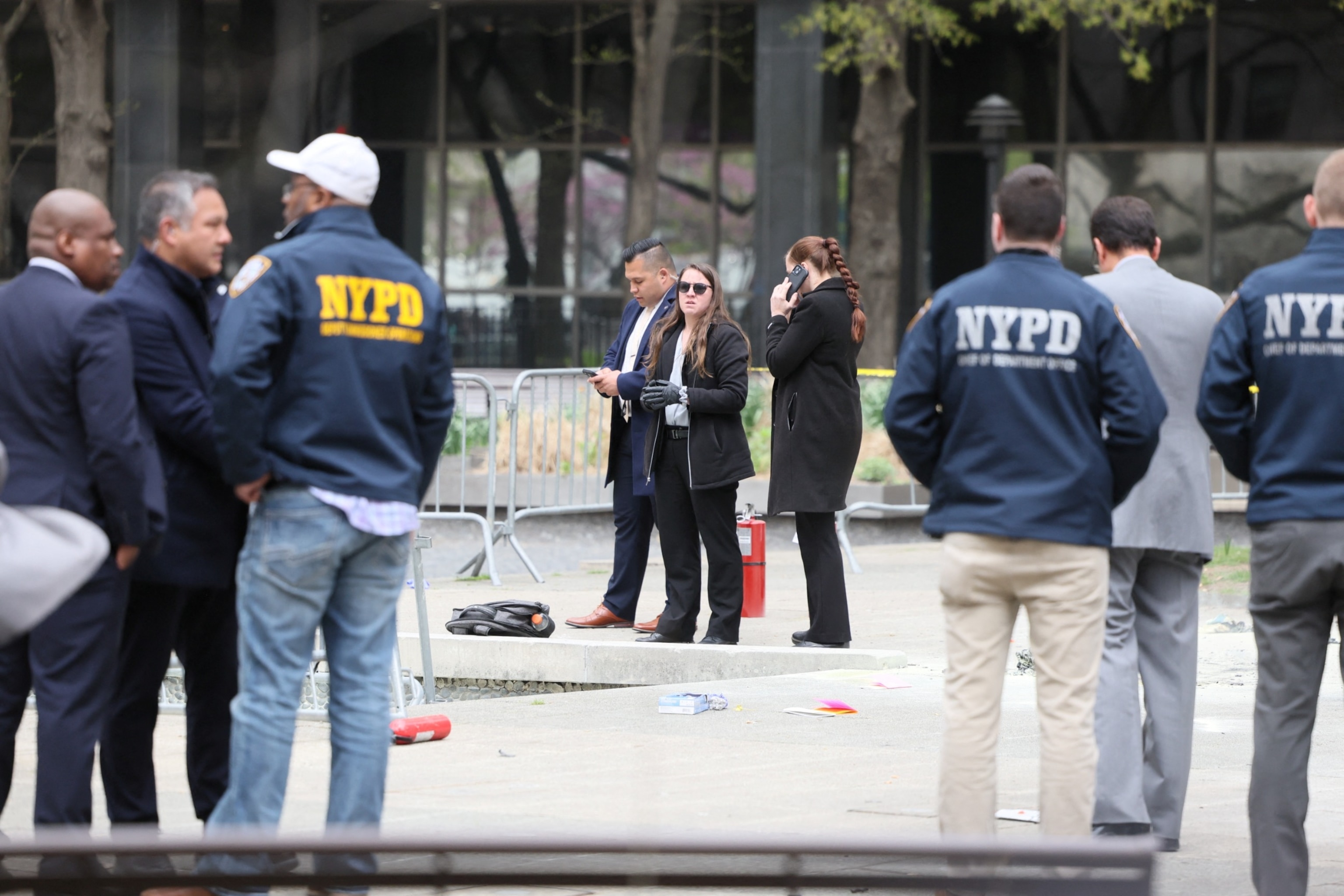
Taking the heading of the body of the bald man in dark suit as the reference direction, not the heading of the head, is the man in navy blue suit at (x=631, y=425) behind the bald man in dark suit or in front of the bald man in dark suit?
in front

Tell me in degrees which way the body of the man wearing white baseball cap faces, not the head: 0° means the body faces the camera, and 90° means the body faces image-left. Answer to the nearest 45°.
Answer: approximately 135°

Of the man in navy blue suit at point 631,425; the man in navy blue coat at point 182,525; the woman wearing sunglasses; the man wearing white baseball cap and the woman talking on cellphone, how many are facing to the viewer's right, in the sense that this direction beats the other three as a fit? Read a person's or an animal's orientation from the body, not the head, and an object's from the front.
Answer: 1

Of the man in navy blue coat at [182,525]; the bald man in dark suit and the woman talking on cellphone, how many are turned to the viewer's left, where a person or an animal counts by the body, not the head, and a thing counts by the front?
1

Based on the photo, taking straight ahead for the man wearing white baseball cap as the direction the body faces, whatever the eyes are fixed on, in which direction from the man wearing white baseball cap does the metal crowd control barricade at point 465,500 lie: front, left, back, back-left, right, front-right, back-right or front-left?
front-right

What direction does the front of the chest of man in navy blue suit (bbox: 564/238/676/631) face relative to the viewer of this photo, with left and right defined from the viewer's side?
facing the viewer and to the left of the viewer

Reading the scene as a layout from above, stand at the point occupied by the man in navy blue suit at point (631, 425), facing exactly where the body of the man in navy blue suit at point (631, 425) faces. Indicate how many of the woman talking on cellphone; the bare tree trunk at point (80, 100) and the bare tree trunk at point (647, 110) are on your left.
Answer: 1

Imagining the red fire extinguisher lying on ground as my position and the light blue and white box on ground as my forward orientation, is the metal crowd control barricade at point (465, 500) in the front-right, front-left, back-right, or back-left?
front-left

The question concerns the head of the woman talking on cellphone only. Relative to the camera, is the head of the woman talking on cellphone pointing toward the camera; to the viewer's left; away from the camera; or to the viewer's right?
to the viewer's left

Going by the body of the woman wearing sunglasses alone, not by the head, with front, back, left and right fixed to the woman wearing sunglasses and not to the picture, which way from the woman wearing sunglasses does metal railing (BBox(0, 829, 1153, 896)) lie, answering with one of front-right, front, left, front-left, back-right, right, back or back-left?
front-left

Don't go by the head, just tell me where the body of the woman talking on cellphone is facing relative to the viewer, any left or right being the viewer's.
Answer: facing to the left of the viewer

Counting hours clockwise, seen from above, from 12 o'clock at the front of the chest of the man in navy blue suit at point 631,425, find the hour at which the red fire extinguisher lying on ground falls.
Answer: The red fire extinguisher lying on ground is roughly at 11 o'clock from the man in navy blue suit.

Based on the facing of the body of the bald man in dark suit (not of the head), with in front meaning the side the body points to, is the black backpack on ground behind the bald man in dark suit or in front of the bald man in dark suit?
in front

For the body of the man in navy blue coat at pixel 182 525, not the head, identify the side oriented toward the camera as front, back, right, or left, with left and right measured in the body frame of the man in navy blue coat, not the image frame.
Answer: right
